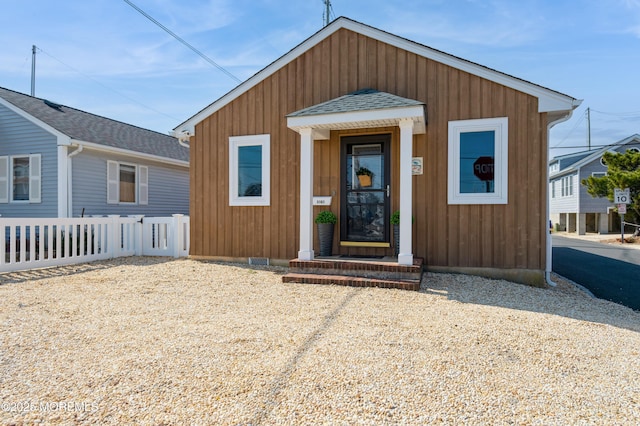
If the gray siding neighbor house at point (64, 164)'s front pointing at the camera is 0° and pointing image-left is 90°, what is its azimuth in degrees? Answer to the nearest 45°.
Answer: approximately 45°

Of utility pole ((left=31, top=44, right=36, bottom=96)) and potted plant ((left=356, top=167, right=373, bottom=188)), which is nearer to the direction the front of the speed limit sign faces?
the potted plant

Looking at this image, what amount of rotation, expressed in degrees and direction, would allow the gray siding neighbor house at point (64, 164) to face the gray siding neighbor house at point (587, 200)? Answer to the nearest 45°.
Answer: approximately 135° to its left

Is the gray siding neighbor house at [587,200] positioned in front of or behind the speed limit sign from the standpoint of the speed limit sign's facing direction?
behind

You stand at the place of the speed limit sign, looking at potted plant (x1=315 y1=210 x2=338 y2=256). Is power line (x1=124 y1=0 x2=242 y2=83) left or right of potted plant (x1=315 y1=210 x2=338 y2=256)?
right

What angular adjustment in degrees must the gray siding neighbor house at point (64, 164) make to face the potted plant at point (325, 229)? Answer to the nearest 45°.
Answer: approximately 90° to its left

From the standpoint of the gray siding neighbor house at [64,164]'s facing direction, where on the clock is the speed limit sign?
The speed limit sign is roughly at 8 o'clock from the gray siding neighbor house.

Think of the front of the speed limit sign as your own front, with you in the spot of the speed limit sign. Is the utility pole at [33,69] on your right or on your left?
on your right

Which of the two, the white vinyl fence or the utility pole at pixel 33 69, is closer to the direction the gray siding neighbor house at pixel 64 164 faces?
the white vinyl fence
